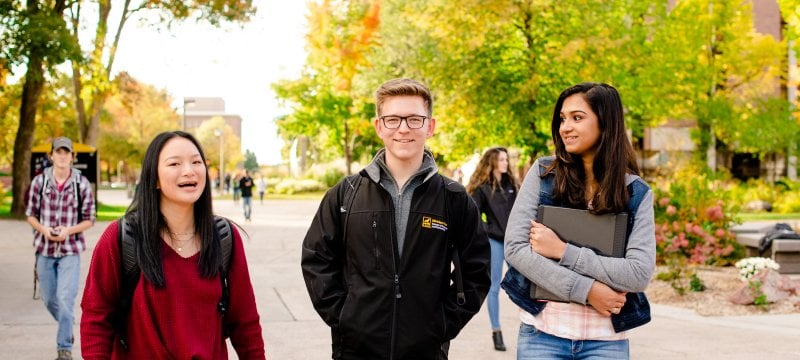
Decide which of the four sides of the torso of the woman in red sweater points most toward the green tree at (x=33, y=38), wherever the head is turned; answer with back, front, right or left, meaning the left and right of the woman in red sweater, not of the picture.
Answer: back

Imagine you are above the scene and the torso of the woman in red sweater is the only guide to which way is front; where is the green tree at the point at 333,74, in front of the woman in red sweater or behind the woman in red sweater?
behind

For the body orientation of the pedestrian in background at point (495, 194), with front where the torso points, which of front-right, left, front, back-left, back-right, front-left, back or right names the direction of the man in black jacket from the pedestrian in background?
front-right

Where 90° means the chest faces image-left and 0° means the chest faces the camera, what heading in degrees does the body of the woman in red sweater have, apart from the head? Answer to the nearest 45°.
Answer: approximately 0°

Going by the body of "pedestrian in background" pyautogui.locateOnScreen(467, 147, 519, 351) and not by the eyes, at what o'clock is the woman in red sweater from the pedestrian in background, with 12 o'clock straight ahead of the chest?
The woman in red sweater is roughly at 2 o'clock from the pedestrian in background.

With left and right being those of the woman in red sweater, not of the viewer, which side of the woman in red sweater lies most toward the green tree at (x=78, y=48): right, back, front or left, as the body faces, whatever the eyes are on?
back

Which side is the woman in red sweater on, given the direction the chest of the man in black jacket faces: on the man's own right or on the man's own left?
on the man's own right

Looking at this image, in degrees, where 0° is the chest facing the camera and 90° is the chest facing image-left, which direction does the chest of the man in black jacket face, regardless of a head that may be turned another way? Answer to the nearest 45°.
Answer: approximately 0°

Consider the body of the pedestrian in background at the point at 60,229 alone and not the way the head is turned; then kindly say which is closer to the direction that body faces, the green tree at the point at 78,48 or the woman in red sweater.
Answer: the woman in red sweater
